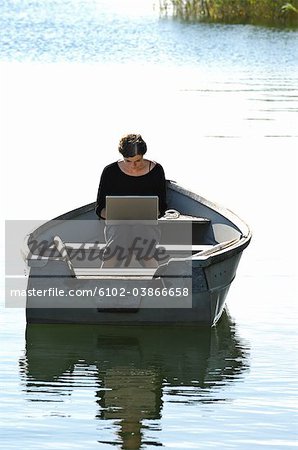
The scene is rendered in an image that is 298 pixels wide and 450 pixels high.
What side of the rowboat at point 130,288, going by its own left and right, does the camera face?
back

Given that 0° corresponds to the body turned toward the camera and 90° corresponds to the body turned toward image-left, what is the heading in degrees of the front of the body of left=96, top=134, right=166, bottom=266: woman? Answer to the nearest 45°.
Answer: approximately 0°
